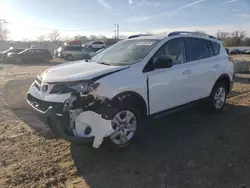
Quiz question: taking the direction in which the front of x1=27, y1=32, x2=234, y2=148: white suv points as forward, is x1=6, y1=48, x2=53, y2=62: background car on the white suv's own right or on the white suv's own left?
on the white suv's own right

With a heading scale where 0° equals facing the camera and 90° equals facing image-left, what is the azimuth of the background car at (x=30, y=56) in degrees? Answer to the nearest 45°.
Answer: approximately 90°

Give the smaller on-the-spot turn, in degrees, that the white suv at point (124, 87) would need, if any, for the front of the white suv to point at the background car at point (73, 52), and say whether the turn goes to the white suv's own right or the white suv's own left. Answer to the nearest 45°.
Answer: approximately 135° to the white suv's own right

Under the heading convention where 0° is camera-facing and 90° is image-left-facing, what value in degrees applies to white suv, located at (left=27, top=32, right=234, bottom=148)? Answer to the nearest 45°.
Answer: approximately 45°
